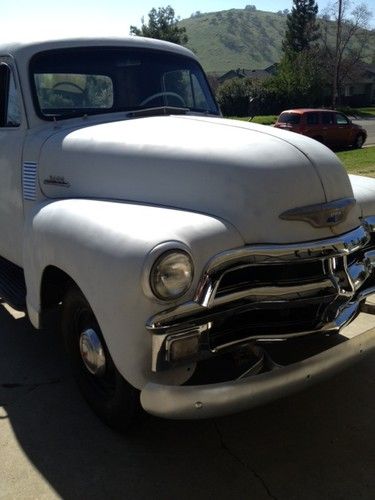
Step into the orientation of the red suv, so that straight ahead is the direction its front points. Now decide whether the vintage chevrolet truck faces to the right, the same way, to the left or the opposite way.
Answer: to the right

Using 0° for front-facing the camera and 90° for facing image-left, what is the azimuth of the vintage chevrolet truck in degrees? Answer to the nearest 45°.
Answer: approximately 315°

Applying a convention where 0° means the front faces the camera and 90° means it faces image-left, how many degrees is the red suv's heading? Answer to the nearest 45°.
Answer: approximately 225°

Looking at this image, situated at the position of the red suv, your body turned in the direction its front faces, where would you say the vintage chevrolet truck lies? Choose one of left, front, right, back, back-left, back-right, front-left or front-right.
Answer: back-right

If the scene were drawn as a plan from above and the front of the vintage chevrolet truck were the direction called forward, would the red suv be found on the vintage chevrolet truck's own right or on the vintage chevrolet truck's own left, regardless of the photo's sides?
on the vintage chevrolet truck's own left
